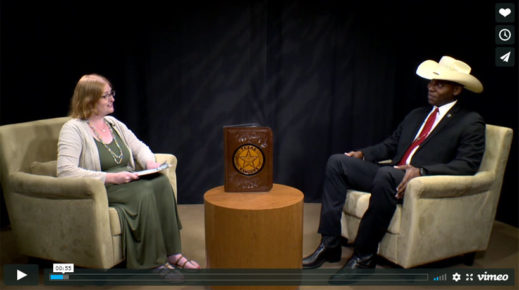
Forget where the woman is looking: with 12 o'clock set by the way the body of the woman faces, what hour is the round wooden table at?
The round wooden table is roughly at 12 o'clock from the woman.

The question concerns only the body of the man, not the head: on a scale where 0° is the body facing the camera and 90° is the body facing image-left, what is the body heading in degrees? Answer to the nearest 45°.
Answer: approximately 45°

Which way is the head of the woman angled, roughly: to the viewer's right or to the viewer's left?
to the viewer's right

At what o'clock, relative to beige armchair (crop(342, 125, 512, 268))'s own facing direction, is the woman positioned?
The woman is roughly at 1 o'clock from the beige armchair.

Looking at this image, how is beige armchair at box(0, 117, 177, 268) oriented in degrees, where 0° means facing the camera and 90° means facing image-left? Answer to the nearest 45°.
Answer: approximately 315°

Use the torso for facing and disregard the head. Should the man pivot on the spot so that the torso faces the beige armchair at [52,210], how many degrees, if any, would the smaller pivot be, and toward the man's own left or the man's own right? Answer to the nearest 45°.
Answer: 0° — they already face it

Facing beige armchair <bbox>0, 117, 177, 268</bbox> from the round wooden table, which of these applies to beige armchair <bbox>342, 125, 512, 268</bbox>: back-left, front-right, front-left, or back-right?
back-right

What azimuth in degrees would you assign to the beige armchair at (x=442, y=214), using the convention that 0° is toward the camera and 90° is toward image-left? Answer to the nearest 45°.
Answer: approximately 45°

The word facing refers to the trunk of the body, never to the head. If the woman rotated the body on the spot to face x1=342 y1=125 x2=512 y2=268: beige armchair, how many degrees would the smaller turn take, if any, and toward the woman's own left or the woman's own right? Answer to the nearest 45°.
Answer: approximately 45° to the woman's own left
